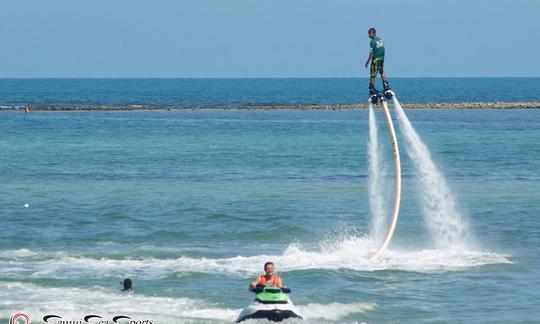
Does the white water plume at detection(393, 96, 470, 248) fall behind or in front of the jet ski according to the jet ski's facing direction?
behind

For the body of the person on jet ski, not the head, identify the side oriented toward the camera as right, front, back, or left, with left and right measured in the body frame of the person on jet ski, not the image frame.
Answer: front

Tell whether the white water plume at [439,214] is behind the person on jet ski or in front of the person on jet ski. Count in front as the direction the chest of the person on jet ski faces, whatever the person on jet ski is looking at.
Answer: behind
